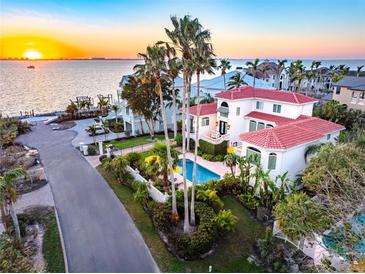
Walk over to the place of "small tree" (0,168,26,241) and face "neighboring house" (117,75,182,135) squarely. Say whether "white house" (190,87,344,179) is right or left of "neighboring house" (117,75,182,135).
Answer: right

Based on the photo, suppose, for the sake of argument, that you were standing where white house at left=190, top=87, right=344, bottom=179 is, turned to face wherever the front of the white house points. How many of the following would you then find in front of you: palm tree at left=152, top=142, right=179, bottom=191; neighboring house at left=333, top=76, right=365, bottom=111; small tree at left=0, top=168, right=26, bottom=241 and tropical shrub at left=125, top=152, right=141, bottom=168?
3

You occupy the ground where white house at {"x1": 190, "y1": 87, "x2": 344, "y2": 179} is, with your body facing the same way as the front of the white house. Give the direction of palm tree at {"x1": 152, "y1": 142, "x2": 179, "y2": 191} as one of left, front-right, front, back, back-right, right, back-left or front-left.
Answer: front

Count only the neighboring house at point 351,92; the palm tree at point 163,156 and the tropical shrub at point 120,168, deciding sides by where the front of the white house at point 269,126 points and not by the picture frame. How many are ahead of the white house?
2

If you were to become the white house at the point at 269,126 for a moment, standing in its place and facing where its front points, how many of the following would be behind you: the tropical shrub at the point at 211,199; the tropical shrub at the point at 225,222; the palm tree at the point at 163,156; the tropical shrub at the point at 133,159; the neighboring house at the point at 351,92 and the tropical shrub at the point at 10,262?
1

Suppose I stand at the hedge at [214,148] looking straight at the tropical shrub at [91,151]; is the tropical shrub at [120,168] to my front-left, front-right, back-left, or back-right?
front-left

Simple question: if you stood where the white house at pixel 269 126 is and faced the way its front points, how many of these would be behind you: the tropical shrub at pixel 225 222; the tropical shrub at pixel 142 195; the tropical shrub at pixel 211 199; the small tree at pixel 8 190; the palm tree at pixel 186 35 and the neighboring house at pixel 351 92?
1

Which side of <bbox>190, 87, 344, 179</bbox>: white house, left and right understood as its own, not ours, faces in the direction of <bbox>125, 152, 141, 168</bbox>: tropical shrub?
front

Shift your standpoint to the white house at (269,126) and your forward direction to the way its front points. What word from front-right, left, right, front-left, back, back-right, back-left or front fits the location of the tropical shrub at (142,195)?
front

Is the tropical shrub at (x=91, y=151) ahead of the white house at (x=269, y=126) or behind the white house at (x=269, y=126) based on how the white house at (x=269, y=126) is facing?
ahead

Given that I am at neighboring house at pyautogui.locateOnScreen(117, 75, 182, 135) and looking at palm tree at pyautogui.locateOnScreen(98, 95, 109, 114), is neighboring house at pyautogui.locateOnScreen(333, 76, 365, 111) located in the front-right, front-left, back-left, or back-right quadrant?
back-right

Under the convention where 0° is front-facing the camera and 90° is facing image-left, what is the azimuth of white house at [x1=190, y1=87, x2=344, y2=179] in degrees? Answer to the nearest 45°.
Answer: approximately 45°

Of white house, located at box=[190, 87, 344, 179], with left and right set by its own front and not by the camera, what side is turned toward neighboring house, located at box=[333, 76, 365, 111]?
back
